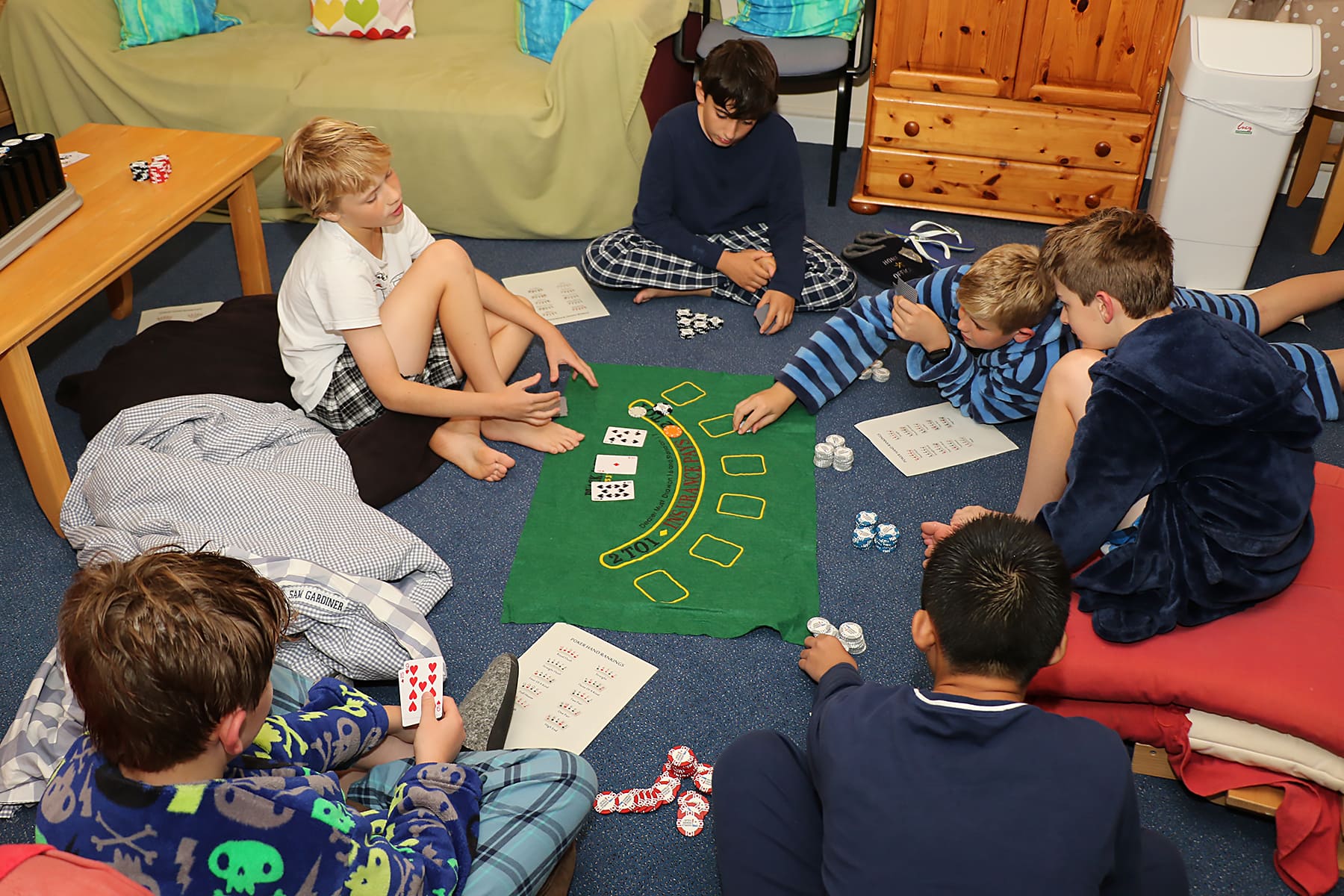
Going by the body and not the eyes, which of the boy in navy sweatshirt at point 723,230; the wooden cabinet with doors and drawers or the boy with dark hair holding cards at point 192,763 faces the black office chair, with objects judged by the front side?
the boy with dark hair holding cards

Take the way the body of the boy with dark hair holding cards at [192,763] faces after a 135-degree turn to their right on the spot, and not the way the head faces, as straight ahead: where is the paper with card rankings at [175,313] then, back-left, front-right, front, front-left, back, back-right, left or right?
back

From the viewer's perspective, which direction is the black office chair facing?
toward the camera

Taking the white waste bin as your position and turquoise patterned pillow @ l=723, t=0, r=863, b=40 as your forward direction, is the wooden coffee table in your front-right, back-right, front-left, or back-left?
front-left

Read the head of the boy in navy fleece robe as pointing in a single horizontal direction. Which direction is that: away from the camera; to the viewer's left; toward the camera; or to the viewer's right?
to the viewer's left

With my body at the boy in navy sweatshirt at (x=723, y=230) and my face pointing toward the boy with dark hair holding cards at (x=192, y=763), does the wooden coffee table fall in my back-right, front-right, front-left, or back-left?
front-right

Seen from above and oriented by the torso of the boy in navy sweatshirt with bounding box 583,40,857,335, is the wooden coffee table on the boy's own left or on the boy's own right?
on the boy's own right

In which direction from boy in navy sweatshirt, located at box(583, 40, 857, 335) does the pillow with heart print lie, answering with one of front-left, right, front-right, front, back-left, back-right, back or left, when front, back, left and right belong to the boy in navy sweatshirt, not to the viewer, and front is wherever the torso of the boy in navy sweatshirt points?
back-right

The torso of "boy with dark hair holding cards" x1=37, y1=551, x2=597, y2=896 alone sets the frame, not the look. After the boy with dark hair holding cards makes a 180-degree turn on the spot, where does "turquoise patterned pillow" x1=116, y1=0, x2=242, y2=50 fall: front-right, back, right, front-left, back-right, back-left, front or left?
back-right

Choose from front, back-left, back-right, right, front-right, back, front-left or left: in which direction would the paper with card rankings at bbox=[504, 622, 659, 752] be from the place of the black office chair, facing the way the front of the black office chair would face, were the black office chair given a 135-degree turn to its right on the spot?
back-left

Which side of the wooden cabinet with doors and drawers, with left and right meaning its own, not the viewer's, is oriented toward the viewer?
front

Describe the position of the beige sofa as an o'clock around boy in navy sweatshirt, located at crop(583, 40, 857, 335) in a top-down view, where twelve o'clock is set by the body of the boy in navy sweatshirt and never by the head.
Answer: The beige sofa is roughly at 4 o'clock from the boy in navy sweatshirt.

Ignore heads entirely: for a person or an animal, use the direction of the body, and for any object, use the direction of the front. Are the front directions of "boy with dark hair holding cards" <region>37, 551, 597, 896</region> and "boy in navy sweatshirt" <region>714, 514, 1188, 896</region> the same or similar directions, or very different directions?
same or similar directions

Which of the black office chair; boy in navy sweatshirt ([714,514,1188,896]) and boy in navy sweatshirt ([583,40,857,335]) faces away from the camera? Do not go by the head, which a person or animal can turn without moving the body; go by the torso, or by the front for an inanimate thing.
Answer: boy in navy sweatshirt ([714,514,1188,896])

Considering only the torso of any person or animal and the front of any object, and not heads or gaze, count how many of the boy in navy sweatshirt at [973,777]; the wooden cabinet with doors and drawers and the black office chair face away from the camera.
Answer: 1

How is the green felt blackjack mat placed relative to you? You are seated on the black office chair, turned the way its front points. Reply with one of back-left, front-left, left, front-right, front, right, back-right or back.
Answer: front

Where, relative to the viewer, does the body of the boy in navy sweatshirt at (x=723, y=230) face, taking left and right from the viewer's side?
facing the viewer

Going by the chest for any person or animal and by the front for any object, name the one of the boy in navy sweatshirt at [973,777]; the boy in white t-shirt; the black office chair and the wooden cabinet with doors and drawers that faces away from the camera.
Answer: the boy in navy sweatshirt

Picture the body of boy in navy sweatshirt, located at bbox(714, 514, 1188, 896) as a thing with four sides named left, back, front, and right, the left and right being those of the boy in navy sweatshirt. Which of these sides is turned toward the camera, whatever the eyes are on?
back

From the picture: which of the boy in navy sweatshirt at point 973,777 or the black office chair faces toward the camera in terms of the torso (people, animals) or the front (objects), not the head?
the black office chair

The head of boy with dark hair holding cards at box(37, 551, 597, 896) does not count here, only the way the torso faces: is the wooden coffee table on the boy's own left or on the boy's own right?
on the boy's own left

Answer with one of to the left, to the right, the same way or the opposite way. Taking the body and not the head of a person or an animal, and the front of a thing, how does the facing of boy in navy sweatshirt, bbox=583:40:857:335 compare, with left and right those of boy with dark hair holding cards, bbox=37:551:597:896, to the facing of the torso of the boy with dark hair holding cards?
the opposite way

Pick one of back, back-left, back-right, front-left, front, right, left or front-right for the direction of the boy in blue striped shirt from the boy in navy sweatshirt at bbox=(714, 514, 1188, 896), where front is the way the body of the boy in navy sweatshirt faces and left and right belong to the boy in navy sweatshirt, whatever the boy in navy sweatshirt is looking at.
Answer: front

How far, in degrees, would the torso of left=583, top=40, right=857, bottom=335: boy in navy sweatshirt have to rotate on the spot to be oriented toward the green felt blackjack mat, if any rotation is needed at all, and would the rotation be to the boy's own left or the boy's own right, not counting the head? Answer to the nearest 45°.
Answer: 0° — they already face it
